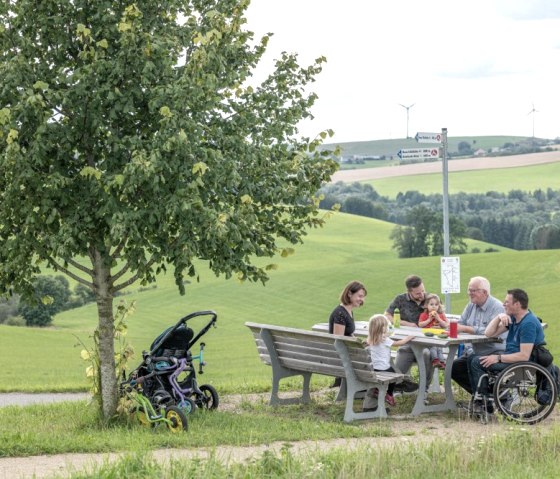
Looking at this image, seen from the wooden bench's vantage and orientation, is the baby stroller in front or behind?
behind

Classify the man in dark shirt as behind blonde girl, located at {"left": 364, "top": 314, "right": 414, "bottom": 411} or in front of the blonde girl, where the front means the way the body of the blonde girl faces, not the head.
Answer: in front

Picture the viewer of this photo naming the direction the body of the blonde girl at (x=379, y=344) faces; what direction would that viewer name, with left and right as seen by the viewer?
facing away from the viewer and to the right of the viewer

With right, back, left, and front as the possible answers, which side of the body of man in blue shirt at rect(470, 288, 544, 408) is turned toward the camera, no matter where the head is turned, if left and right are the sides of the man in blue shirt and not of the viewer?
left

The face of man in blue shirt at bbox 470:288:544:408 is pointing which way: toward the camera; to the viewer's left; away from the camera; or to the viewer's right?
to the viewer's left

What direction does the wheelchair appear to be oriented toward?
to the viewer's left

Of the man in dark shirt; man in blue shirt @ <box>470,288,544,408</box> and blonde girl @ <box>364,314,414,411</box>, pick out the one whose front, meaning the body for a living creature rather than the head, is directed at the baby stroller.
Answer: the man in blue shirt

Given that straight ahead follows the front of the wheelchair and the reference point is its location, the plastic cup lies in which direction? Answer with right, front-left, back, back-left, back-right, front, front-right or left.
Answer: front-right

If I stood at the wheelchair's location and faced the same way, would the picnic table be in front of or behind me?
in front

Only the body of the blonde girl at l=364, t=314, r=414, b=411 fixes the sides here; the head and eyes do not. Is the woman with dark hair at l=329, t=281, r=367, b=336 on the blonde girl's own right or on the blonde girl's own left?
on the blonde girl's own left

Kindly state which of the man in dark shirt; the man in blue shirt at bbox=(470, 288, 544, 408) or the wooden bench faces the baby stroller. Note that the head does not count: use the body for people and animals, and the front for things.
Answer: the man in blue shirt

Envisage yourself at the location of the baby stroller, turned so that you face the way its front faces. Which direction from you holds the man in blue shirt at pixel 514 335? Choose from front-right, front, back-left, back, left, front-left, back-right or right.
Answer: back-left

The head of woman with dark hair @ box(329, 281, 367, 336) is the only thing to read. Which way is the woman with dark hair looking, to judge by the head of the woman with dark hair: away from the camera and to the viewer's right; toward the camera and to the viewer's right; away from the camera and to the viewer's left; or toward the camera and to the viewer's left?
toward the camera and to the viewer's right

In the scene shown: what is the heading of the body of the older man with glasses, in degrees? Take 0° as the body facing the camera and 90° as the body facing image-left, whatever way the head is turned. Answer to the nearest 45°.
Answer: approximately 45°

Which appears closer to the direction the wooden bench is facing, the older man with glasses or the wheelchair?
the older man with glasses
